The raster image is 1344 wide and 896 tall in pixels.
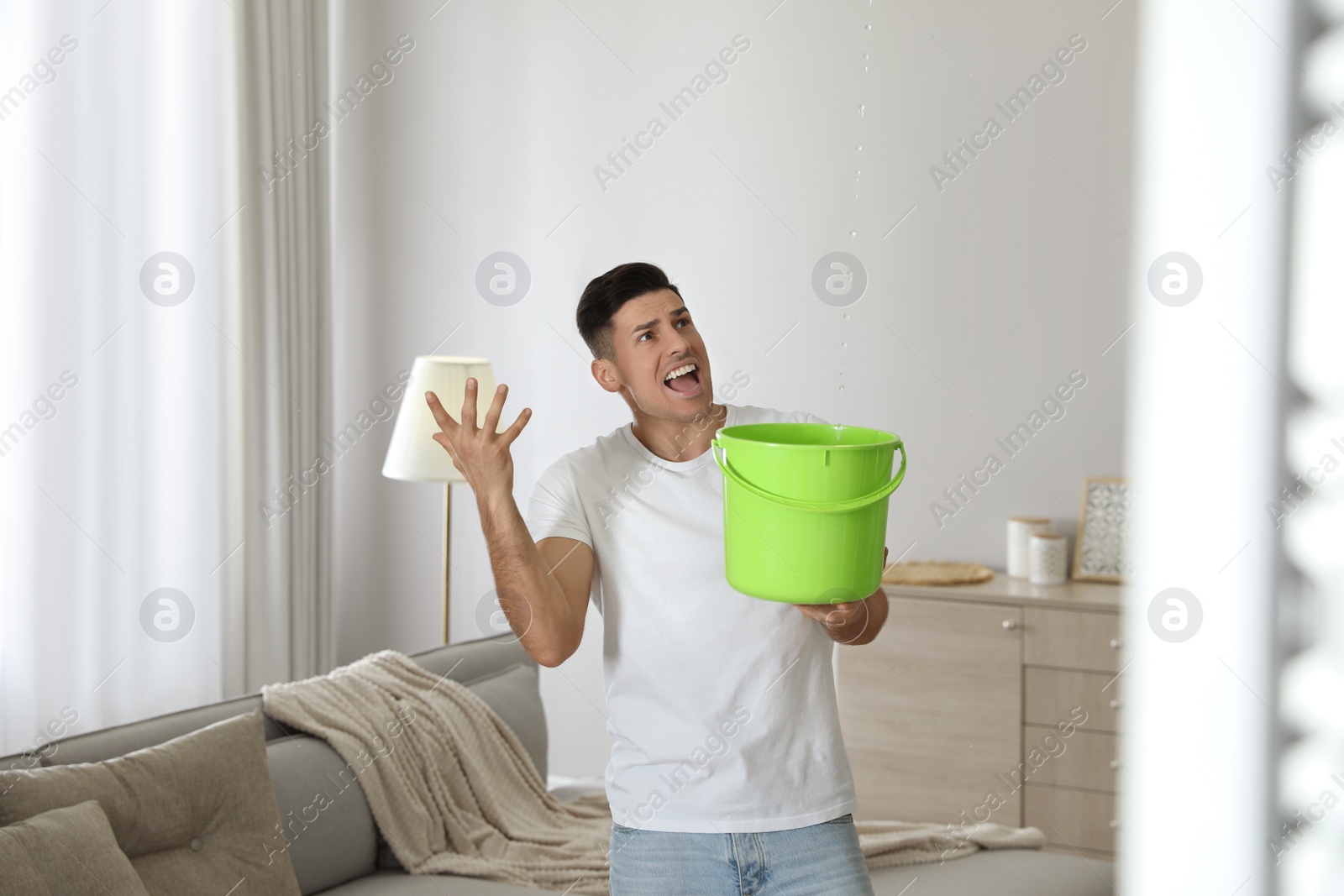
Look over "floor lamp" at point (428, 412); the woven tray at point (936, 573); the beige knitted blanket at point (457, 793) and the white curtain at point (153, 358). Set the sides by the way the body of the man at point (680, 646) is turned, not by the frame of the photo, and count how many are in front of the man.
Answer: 0

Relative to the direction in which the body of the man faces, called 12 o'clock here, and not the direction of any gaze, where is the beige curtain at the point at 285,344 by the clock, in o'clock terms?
The beige curtain is roughly at 5 o'clock from the man.

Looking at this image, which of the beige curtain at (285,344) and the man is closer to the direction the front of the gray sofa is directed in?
the man

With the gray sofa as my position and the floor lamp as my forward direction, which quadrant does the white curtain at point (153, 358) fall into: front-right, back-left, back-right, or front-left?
front-left

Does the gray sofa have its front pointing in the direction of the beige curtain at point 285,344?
no

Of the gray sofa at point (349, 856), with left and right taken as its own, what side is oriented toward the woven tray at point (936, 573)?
left

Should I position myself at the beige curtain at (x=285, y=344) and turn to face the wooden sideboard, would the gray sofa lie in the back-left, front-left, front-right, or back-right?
front-right

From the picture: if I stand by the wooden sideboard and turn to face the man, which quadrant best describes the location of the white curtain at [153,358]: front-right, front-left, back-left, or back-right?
front-right

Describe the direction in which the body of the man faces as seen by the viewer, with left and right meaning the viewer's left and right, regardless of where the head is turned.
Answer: facing the viewer

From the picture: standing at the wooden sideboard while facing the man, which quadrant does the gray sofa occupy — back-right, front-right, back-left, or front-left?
front-right

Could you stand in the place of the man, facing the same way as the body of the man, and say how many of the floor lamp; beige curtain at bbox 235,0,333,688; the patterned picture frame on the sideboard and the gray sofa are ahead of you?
0

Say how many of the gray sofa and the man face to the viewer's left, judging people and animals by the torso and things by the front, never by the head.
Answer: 0

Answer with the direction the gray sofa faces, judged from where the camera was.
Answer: facing the viewer and to the right of the viewer

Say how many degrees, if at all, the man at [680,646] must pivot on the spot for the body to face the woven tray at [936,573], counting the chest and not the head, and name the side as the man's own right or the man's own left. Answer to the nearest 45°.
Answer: approximately 180°

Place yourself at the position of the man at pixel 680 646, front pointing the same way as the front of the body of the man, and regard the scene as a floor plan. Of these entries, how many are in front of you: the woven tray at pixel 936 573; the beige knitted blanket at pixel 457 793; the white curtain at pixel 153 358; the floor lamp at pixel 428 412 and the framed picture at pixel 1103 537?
0

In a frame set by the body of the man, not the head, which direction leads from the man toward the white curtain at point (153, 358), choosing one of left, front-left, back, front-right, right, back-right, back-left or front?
back-right

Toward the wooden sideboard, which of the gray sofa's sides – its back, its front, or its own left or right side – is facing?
left

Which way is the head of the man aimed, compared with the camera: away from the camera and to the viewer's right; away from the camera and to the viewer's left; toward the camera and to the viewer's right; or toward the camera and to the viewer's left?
toward the camera and to the viewer's right
